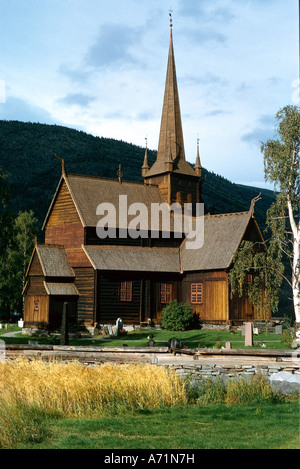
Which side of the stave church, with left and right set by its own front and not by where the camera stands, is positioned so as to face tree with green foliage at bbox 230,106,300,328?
left

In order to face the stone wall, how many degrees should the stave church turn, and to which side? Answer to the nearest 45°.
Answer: approximately 45° to its left

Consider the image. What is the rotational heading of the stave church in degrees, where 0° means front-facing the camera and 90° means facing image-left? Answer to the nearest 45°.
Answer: approximately 45°
